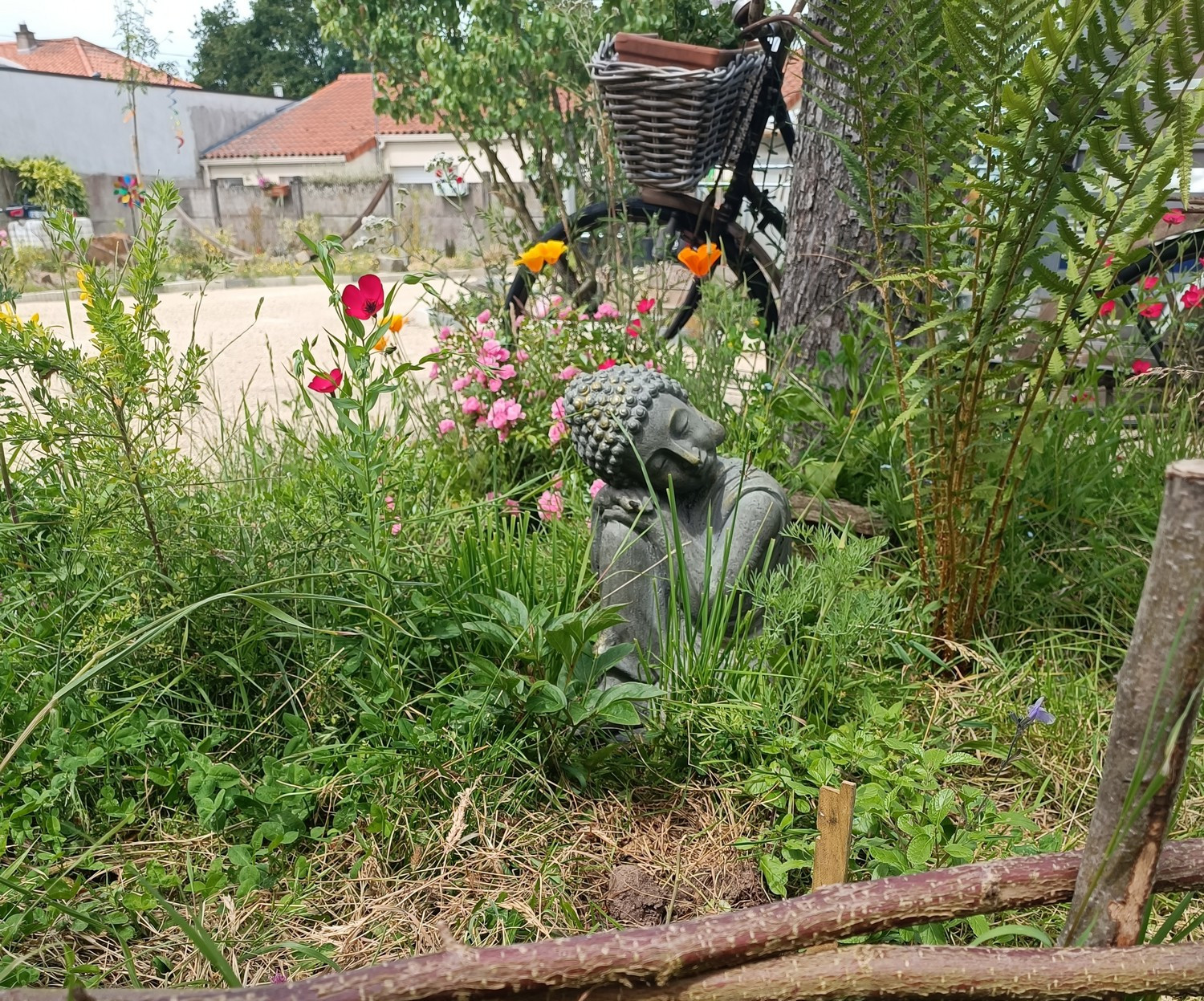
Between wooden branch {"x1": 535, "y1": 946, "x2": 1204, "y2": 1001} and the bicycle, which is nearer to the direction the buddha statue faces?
the wooden branch

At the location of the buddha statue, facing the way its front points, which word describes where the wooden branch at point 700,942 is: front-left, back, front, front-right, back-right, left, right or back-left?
front-left

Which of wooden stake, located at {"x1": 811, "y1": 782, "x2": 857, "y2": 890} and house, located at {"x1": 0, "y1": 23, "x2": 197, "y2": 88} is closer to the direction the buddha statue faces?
the wooden stake

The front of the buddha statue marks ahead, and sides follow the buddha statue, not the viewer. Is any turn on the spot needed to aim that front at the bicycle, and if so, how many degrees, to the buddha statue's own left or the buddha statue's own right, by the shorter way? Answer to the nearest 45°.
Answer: approximately 135° to the buddha statue's own right

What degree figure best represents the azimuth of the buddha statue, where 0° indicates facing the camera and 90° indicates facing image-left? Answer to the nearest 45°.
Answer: approximately 45°

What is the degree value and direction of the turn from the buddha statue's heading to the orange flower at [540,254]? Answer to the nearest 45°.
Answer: approximately 135° to its right

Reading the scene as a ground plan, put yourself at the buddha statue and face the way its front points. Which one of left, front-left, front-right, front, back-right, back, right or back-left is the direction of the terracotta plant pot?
back-right

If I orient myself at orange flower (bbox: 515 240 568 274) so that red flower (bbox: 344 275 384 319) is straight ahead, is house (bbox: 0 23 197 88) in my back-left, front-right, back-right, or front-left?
back-right
